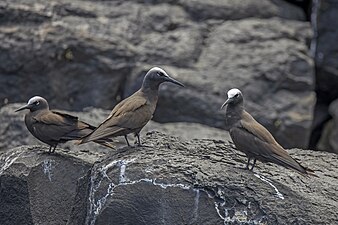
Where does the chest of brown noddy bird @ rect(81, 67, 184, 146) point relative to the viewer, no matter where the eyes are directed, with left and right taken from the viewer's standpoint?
facing to the right of the viewer

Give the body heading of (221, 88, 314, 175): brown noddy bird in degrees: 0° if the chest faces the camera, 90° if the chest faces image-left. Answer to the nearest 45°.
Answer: approximately 90°
